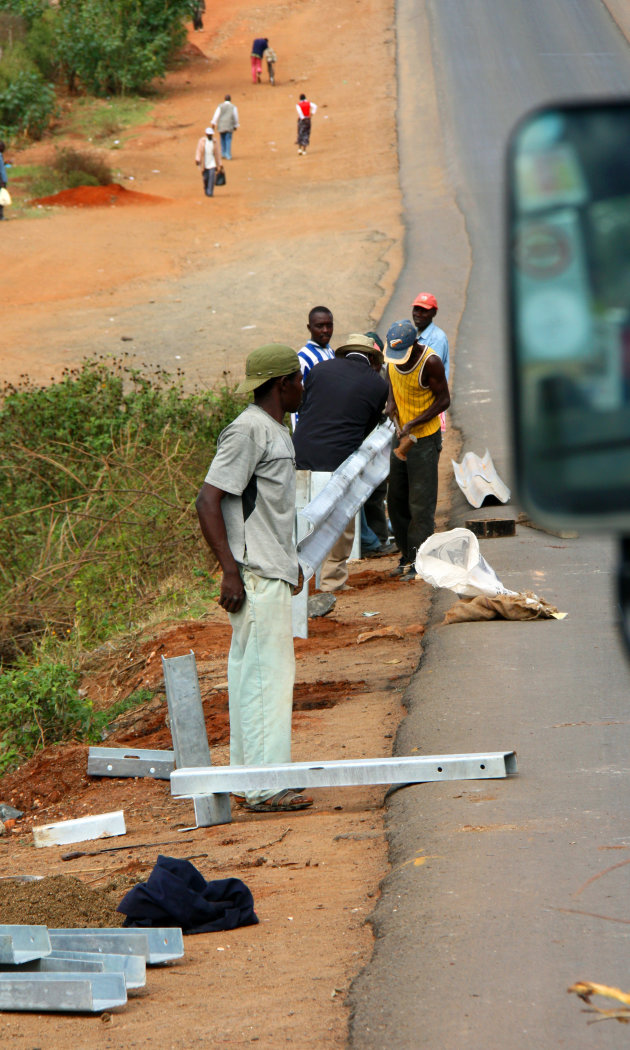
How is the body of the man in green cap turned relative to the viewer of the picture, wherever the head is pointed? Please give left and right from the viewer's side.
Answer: facing to the right of the viewer

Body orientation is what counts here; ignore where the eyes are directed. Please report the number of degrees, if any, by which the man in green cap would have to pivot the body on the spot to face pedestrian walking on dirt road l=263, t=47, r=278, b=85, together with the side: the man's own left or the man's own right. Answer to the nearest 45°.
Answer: approximately 90° to the man's own left

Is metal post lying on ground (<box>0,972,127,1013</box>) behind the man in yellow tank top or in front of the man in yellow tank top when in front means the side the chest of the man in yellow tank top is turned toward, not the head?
in front

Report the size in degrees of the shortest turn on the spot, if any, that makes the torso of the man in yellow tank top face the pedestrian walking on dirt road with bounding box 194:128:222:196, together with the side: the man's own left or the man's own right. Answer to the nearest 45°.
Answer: approximately 135° to the man's own right

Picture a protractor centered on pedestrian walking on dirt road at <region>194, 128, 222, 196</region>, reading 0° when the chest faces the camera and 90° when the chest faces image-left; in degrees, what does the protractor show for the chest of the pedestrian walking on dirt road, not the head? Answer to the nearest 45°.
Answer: approximately 0°

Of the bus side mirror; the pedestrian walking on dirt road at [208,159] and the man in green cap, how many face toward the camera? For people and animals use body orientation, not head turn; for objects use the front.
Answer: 2

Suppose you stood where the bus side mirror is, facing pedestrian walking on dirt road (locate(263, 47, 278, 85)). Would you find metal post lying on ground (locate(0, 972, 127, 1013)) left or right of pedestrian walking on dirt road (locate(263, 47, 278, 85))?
left

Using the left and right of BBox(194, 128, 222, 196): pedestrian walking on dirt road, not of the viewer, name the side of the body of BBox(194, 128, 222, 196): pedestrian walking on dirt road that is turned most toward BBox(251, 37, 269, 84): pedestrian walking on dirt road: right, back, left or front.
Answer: back

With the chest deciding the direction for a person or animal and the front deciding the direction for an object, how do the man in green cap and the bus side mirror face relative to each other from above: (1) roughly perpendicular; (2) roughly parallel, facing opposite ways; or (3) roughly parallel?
roughly perpendicular

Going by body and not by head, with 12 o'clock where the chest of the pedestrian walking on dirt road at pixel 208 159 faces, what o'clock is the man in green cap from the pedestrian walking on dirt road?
The man in green cap is roughly at 12 o'clock from the pedestrian walking on dirt road.

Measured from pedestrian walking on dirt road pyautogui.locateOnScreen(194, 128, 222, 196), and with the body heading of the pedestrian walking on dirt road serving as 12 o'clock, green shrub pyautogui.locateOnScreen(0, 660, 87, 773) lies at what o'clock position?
The green shrub is roughly at 12 o'clock from the pedestrian walking on dirt road.
